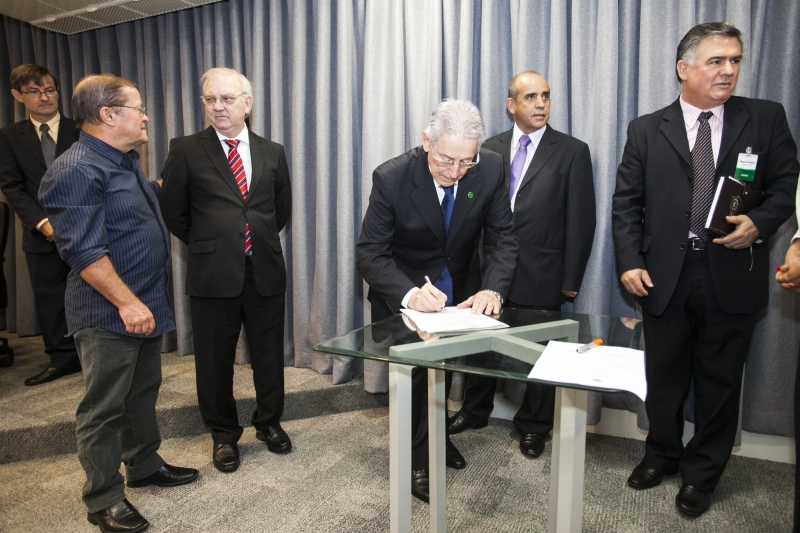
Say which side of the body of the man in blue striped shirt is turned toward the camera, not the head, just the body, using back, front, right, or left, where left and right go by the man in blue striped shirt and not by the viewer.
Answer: right

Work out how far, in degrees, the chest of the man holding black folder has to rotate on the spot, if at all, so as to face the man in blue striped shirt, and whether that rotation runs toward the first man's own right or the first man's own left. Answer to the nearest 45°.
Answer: approximately 45° to the first man's own right

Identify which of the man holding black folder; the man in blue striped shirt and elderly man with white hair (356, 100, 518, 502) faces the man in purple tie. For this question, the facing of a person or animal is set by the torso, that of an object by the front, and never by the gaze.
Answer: the man in blue striped shirt

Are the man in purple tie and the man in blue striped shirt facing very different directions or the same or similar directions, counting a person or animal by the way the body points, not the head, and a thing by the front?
very different directions

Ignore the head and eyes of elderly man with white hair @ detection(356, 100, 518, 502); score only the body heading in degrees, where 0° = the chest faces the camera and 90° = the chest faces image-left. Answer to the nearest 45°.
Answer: approximately 0°

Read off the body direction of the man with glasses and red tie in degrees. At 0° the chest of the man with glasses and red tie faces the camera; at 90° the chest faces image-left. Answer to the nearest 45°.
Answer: approximately 0°
